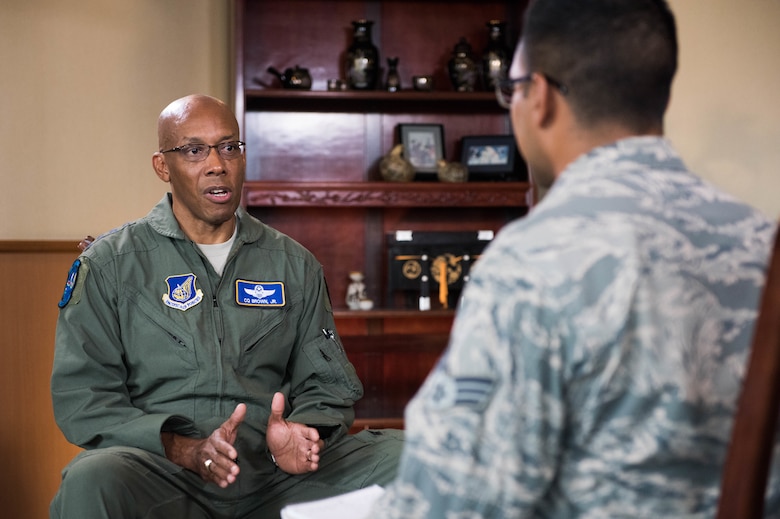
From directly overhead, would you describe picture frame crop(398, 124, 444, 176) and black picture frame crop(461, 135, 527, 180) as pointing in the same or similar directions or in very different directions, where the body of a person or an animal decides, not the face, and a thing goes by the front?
same or similar directions

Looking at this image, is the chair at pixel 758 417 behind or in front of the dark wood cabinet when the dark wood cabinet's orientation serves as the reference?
in front

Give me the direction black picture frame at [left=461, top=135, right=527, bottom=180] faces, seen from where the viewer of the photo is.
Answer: facing the viewer

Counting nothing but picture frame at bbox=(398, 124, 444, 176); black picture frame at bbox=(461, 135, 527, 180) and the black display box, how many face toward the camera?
3

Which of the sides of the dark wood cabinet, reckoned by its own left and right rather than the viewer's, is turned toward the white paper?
front

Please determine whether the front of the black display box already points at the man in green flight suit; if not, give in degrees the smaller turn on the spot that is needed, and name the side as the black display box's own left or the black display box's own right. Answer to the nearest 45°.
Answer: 0° — it already faces them

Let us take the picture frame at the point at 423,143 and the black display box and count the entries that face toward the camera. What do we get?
2

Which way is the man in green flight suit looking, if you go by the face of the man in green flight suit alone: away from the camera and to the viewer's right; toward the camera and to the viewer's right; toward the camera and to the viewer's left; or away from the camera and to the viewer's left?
toward the camera and to the viewer's right

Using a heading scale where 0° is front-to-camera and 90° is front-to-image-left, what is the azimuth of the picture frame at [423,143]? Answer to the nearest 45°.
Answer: approximately 0°

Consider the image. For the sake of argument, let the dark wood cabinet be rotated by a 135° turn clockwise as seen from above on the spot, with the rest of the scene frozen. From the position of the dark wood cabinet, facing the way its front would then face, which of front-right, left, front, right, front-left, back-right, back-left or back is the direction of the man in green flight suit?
back-left

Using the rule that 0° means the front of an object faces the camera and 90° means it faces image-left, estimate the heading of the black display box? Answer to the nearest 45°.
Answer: approximately 0°

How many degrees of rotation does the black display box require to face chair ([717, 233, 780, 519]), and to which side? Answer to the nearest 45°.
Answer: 0° — it already faces it

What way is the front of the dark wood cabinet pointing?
toward the camera
